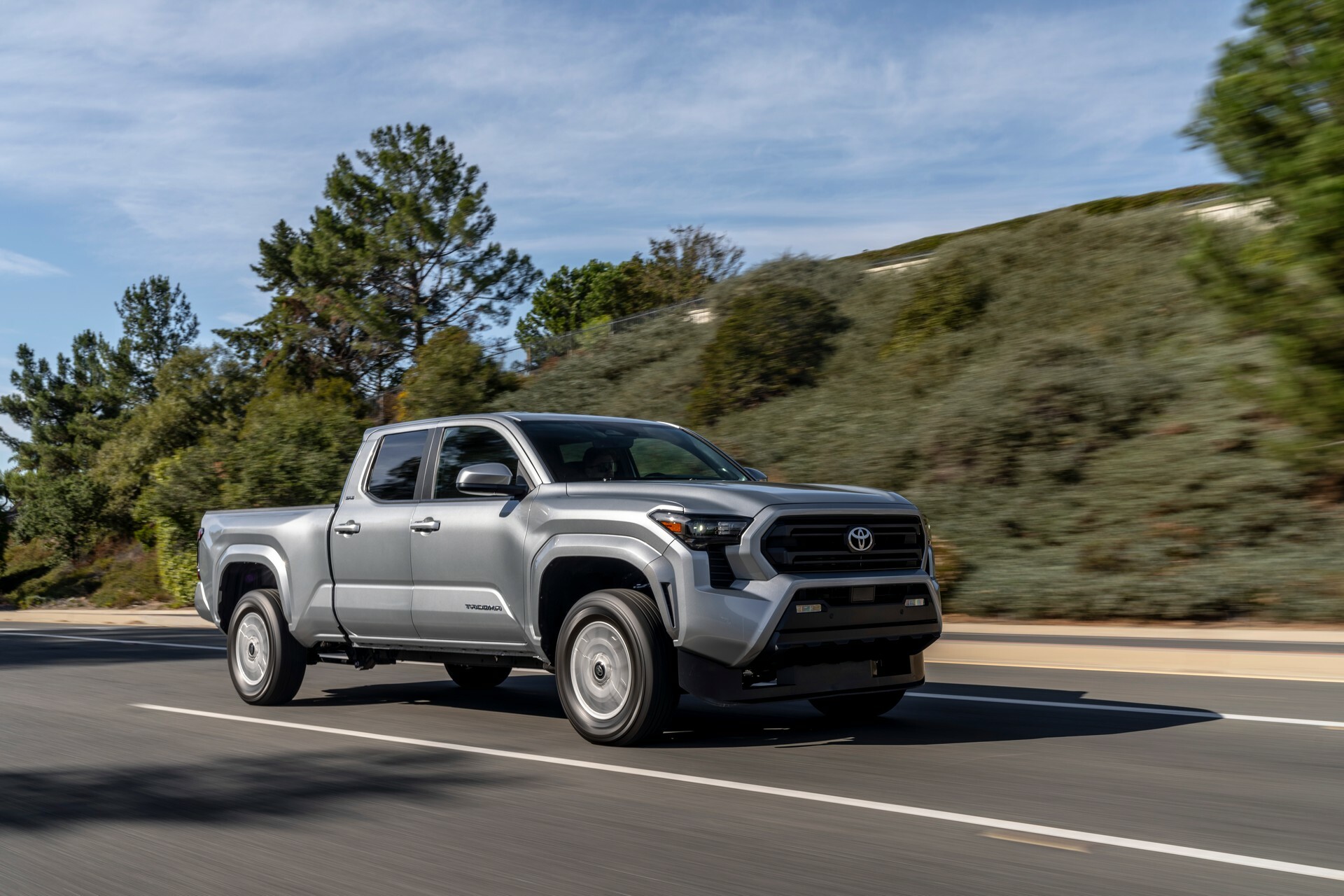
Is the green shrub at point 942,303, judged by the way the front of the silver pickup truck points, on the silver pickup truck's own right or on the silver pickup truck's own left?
on the silver pickup truck's own left

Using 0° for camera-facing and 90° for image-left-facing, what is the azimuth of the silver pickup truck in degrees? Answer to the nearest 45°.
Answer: approximately 315°

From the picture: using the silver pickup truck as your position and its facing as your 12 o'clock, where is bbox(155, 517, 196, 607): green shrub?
The green shrub is roughly at 7 o'clock from the silver pickup truck.

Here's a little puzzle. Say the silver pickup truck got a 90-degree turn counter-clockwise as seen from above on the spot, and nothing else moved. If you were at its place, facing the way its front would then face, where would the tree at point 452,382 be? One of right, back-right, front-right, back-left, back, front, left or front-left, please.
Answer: front-left

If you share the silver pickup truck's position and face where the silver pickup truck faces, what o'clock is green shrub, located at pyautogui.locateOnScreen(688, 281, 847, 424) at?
The green shrub is roughly at 8 o'clock from the silver pickup truck.

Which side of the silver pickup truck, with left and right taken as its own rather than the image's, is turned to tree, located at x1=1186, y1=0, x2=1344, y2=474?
left

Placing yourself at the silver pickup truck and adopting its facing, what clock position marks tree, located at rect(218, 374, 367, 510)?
The tree is roughly at 7 o'clock from the silver pickup truck.
